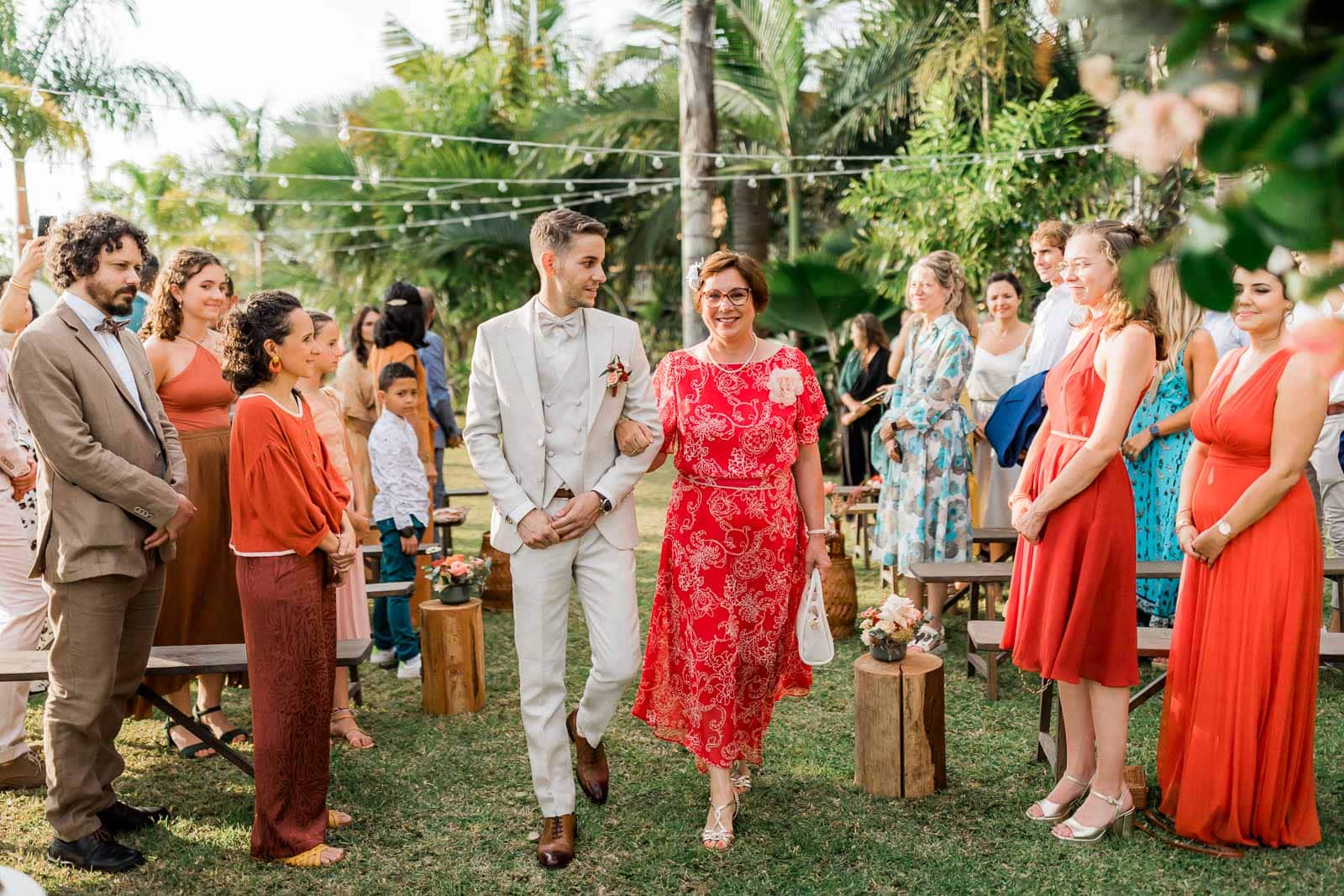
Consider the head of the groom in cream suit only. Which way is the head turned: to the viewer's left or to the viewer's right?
to the viewer's right

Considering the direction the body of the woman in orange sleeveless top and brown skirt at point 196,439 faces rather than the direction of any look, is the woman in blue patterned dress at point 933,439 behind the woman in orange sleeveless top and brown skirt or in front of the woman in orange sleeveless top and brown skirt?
in front

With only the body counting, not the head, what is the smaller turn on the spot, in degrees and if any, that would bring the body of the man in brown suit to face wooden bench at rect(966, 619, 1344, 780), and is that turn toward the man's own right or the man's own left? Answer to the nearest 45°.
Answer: approximately 45° to the man's own left

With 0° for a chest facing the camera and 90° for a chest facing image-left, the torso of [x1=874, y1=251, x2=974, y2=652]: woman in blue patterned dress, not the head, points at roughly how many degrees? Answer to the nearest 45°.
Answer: approximately 45°

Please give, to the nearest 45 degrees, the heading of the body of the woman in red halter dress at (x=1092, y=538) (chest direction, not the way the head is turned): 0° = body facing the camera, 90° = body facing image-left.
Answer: approximately 45°

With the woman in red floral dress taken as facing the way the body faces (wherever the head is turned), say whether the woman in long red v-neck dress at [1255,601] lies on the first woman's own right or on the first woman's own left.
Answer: on the first woman's own left

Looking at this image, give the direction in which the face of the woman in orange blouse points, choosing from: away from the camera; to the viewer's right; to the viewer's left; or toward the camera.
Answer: to the viewer's right

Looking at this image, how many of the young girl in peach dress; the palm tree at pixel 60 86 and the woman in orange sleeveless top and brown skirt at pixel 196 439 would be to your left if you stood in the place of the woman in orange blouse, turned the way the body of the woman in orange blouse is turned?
3

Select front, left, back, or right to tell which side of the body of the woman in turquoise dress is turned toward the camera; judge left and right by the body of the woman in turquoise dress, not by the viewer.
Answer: left

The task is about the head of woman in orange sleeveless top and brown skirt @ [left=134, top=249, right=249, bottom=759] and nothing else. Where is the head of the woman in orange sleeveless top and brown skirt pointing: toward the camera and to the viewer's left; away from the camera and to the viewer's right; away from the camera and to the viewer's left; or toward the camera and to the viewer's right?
toward the camera and to the viewer's right

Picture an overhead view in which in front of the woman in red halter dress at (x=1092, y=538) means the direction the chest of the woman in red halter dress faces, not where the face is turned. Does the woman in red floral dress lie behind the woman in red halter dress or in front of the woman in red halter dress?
in front

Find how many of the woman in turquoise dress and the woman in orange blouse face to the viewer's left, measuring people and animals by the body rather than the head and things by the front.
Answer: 1

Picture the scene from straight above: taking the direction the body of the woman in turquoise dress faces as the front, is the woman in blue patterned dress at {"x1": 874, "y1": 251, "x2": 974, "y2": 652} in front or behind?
in front

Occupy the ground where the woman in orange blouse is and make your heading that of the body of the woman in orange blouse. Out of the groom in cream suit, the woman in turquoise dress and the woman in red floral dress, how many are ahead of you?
3

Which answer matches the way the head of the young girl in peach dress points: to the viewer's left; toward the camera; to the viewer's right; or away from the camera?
to the viewer's right

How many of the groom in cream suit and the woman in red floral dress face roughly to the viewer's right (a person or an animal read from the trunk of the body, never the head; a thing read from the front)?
0

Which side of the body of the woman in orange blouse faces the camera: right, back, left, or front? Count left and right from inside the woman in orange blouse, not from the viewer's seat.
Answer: right
